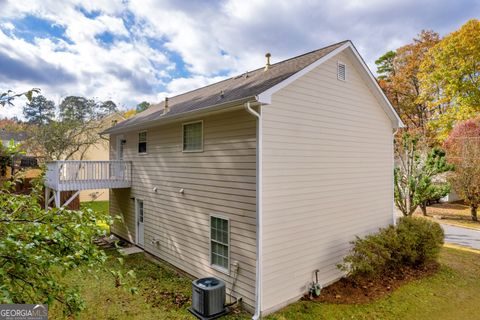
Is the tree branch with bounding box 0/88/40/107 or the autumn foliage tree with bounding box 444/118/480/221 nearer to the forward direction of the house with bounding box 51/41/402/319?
the autumn foliage tree

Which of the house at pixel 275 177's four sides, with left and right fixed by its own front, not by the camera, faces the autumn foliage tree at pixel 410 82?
front

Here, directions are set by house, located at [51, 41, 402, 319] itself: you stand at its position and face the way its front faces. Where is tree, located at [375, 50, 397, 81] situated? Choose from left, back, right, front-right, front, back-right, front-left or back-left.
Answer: front

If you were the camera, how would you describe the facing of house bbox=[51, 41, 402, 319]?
facing away from the viewer and to the right of the viewer

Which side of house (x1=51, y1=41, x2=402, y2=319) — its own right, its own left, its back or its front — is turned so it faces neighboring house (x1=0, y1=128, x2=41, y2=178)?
left

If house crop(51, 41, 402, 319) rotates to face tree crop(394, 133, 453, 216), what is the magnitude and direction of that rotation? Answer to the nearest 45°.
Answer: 0° — it already faces it

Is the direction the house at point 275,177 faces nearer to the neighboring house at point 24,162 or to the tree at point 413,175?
the tree

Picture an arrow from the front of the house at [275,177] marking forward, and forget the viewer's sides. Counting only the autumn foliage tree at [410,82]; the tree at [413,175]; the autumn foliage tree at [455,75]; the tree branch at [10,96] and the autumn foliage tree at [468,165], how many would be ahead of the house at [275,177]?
4

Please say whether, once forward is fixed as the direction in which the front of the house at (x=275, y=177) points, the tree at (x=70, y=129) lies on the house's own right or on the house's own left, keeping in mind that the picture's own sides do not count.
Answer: on the house's own left

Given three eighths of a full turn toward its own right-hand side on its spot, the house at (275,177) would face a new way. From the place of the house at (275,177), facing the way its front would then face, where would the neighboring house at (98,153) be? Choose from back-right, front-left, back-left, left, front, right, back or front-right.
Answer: back-right
